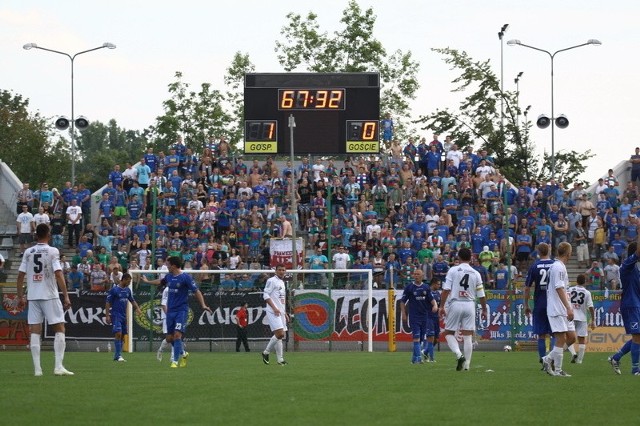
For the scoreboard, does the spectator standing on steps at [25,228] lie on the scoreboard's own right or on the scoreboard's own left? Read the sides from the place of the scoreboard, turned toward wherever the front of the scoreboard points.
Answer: on the scoreboard's own right

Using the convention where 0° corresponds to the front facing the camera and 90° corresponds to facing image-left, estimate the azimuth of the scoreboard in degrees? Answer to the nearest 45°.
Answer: approximately 0°

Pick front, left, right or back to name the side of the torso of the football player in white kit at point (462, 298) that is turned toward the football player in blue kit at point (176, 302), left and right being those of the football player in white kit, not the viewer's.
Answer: left

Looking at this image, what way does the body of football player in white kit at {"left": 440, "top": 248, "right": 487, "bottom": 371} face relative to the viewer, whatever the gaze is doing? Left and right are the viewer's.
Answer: facing away from the viewer

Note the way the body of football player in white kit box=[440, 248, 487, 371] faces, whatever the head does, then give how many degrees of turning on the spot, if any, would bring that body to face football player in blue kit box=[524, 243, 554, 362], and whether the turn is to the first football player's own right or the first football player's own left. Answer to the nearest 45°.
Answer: approximately 90° to the first football player's own right

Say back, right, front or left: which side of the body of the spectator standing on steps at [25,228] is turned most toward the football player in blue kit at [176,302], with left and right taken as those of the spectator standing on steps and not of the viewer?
front

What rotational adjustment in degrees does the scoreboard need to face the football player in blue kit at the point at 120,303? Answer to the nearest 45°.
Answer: approximately 45° to its right
